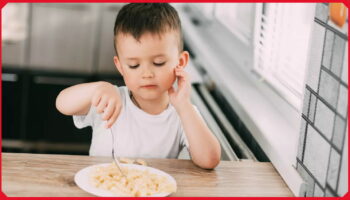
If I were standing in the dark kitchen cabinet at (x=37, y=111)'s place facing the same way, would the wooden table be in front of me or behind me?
in front

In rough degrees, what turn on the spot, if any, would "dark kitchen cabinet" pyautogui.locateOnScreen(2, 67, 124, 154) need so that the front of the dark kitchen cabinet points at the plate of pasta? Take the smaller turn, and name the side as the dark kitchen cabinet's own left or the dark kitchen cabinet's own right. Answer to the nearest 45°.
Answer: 0° — it already faces it

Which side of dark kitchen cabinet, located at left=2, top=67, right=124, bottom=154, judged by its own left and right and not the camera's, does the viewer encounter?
front

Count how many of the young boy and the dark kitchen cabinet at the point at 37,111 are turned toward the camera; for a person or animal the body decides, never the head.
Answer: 2

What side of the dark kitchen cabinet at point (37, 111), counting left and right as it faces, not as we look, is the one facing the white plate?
front

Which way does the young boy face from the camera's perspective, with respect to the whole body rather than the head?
toward the camera

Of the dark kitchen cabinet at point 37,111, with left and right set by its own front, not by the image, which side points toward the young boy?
front

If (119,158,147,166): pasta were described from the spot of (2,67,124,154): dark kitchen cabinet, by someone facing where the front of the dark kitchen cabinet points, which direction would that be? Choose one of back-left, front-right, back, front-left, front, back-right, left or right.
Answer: front

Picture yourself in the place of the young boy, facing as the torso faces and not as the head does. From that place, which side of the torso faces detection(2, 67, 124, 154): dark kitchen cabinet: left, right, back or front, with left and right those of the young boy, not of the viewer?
back
